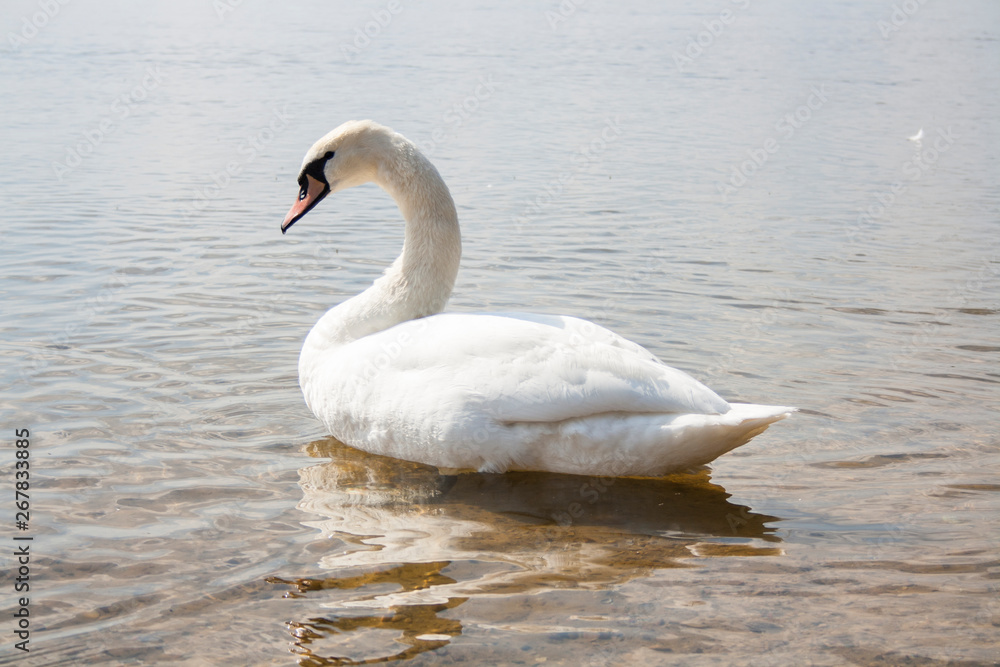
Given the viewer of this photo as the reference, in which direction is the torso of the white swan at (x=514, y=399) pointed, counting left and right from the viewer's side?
facing to the left of the viewer
